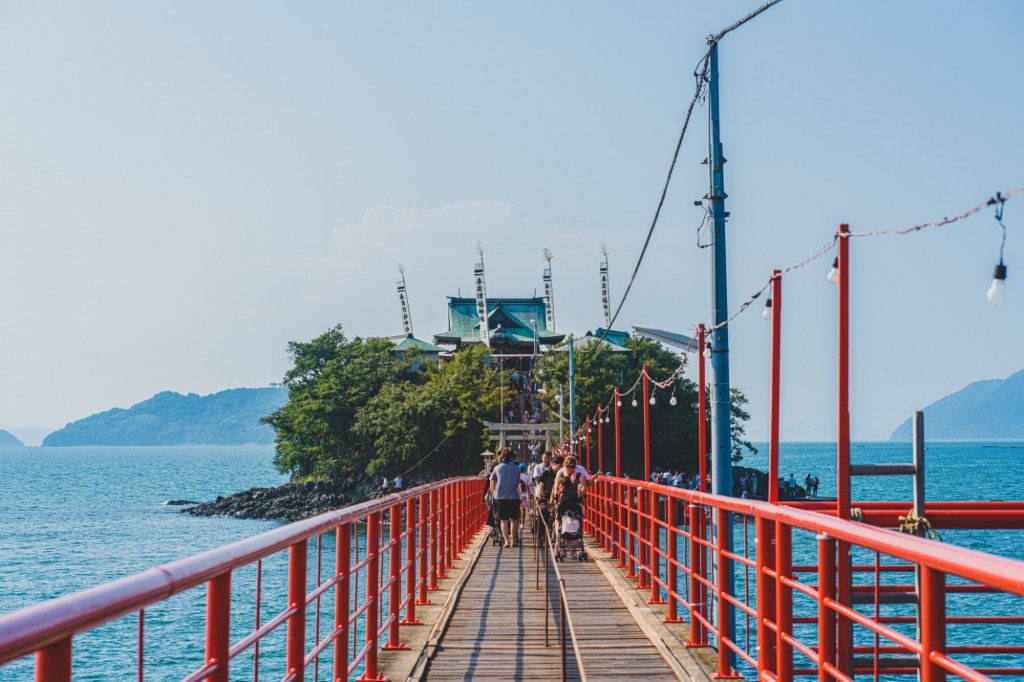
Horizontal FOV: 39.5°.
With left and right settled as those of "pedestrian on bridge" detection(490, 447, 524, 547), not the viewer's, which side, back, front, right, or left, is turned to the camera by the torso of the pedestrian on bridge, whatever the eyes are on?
back

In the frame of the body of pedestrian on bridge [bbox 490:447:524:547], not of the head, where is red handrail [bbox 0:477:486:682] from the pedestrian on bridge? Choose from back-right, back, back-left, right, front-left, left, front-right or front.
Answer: back

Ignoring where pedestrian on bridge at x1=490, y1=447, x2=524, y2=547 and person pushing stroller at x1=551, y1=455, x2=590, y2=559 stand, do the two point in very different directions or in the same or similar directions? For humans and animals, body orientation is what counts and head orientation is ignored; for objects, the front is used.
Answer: very different directions

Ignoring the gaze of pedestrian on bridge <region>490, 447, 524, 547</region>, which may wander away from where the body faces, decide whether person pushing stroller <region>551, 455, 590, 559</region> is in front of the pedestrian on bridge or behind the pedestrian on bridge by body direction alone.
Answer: behind

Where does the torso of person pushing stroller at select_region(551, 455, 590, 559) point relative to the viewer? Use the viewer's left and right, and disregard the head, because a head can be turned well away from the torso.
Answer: facing the viewer

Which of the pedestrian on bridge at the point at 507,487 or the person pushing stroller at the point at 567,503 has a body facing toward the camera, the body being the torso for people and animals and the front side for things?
the person pushing stroller

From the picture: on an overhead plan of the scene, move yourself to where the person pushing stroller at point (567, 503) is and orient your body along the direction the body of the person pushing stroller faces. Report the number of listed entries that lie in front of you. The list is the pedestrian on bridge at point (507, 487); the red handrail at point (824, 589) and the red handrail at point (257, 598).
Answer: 2

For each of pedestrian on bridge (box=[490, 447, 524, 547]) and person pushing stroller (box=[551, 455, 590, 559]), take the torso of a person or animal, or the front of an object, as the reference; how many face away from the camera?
1
